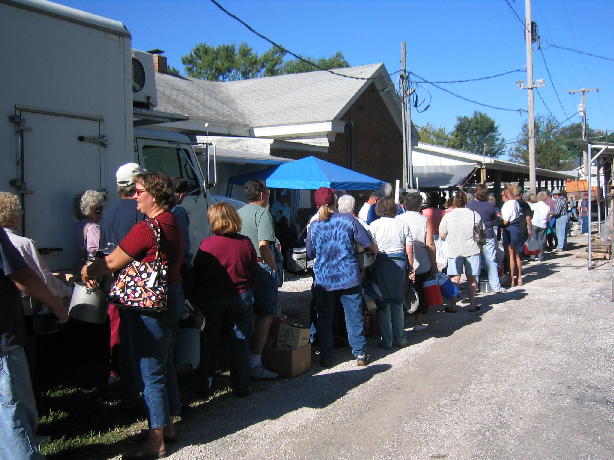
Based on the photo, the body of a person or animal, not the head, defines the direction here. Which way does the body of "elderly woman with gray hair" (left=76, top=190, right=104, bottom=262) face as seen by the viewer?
to the viewer's right

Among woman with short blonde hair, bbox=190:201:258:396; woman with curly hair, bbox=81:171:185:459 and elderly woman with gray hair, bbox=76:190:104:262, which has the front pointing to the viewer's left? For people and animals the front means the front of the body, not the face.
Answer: woman with curly hair, bbox=81:171:185:459

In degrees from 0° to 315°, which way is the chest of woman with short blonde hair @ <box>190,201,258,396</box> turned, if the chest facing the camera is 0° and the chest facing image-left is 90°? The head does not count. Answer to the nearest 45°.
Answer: approximately 180°

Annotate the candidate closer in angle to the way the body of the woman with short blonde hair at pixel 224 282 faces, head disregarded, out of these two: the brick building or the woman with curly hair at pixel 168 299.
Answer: the brick building

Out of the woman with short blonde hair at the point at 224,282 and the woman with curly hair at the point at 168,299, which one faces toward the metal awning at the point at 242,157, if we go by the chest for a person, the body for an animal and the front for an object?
the woman with short blonde hair at the point at 224,282

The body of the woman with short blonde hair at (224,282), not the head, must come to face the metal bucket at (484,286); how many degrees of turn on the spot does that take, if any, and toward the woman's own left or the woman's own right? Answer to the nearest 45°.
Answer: approximately 45° to the woman's own right

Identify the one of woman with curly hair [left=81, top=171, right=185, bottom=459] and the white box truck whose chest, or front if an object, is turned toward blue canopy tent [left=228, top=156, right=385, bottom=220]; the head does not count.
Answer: the white box truck

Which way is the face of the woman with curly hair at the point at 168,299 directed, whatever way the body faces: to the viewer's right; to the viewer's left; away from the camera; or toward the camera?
to the viewer's left

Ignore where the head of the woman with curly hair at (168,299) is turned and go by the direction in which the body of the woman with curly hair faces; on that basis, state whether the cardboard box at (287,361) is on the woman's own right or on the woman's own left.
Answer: on the woman's own right

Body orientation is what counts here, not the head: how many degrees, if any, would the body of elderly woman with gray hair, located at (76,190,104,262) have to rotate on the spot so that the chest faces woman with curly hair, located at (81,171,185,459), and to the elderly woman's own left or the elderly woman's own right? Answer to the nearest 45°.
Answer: approximately 90° to the elderly woman's own right

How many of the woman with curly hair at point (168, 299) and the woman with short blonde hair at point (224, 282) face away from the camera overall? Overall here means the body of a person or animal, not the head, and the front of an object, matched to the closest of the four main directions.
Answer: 1

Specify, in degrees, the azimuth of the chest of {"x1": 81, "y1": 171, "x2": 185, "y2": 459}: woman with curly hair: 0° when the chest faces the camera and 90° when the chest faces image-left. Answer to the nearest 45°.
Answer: approximately 90°

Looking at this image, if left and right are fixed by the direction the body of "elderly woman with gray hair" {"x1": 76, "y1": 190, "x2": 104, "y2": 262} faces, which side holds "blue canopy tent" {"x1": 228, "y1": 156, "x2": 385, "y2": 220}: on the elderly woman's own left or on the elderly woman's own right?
on the elderly woman's own left

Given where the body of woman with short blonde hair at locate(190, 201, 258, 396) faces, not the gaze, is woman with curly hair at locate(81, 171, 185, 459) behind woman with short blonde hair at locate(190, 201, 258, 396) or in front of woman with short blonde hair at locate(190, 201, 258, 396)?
behind

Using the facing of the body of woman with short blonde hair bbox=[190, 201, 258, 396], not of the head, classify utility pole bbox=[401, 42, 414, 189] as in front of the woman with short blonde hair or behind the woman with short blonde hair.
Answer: in front

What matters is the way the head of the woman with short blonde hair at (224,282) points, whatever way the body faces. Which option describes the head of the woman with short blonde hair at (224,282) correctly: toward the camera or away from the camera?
away from the camera
